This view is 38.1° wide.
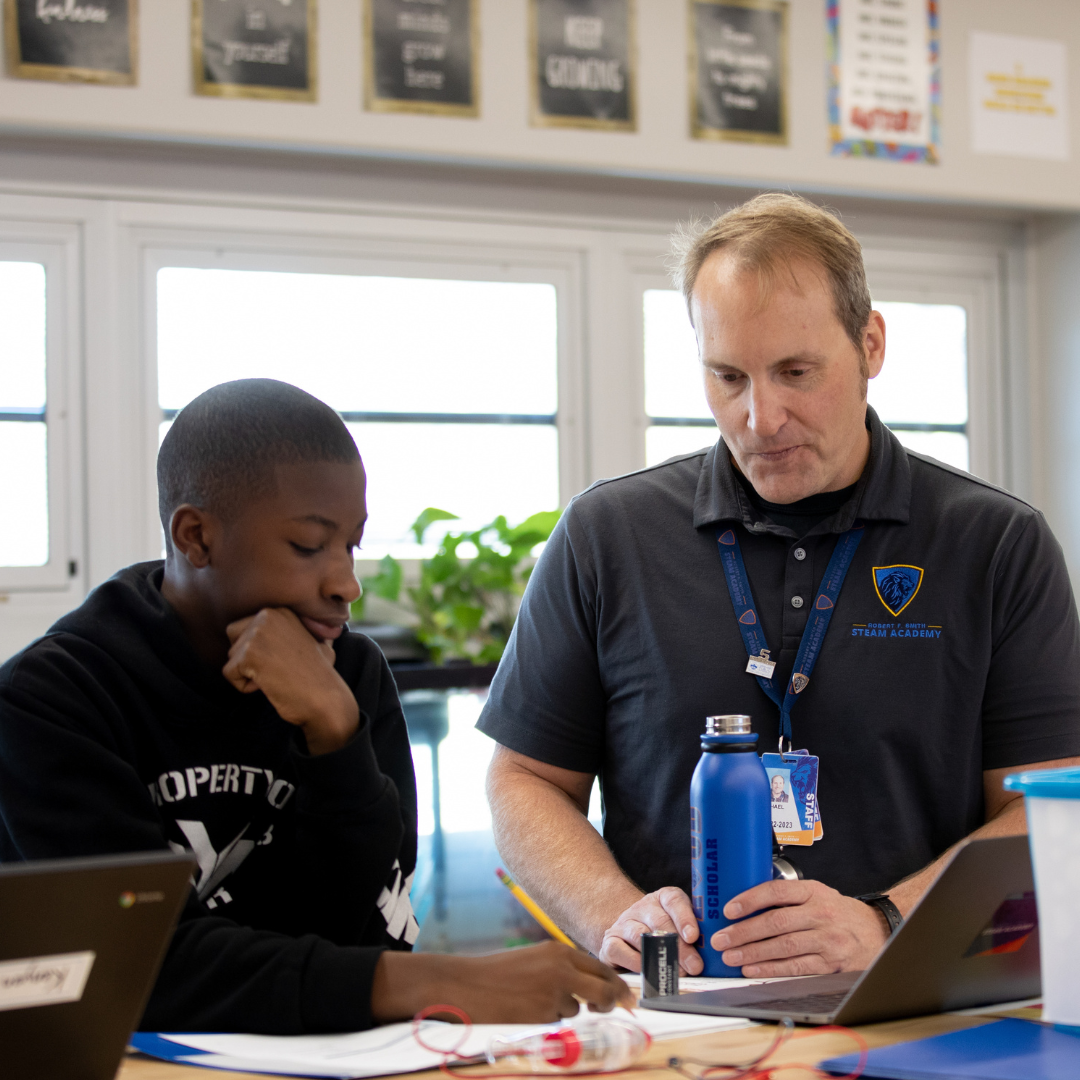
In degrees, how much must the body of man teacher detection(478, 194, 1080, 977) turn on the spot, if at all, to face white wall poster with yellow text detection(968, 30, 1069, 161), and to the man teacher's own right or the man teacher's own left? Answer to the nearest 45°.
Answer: approximately 180°

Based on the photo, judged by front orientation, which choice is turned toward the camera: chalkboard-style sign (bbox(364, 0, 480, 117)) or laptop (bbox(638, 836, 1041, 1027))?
the chalkboard-style sign

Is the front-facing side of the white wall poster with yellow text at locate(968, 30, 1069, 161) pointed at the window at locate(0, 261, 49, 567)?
no

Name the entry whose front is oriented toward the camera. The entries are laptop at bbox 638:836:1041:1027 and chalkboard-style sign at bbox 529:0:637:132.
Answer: the chalkboard-style sign

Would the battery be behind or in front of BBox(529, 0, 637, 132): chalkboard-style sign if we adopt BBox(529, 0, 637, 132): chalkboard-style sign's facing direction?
in front

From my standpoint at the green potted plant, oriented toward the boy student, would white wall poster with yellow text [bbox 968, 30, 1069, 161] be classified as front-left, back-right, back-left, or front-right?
back-left

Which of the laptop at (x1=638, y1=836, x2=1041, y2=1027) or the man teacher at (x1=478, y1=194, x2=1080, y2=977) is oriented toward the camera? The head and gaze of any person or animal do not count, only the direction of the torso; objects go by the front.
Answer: the man teacher

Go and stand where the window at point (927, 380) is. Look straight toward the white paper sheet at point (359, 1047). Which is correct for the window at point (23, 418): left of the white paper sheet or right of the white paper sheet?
right

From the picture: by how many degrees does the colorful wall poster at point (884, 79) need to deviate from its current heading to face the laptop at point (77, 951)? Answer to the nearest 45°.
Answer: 0° — it already faces it

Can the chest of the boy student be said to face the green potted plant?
no

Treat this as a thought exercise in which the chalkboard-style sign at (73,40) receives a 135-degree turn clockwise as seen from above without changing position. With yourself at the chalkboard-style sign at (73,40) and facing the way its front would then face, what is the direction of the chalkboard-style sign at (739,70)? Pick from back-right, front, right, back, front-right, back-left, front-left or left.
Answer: back-right

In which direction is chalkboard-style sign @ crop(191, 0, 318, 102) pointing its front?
toward the camera

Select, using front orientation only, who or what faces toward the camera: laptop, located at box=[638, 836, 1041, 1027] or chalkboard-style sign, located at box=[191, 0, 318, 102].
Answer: the chalkboard-style sign

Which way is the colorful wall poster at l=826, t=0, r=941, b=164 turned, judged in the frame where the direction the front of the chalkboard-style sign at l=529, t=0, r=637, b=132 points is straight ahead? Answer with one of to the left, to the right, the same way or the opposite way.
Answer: the same way

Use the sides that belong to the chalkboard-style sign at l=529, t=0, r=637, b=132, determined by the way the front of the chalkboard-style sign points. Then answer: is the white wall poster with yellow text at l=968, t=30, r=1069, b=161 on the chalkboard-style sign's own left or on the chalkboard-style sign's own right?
on the chalkboard-style sign's own left

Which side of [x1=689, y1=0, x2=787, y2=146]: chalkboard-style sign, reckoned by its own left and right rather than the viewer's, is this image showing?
front

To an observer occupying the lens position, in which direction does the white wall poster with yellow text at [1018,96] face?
facing the viewer

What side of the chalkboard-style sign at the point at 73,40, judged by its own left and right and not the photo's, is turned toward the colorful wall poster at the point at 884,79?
left

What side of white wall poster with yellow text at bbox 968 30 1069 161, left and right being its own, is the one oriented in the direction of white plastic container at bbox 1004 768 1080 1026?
front
